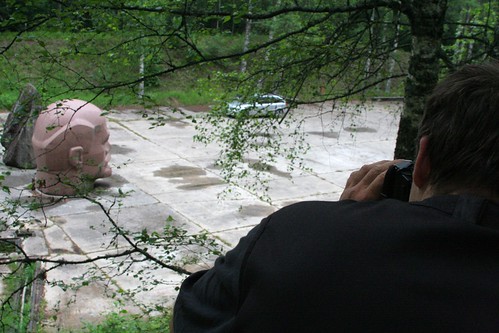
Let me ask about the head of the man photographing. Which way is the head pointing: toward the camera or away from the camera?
away from the camera

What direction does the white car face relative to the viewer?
to the viewer's left

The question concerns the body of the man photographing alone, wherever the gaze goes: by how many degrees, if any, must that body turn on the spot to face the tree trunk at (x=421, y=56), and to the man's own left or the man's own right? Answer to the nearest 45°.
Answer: approximately 45° to the man's own right

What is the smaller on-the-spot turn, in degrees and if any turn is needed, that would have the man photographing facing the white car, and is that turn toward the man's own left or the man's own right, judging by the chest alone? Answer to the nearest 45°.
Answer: approximately 45° to the man's own right

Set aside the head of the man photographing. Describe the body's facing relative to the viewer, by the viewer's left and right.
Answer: facing away from the viewer and to the left of the viewer

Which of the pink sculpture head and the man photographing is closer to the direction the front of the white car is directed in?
the pink sculpture head

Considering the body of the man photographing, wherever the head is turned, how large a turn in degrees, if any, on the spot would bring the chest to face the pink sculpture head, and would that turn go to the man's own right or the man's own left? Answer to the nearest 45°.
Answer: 0° — they already face it

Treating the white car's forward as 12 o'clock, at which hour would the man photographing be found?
The man photographing is roughly at 9 o'clock from the white car.
